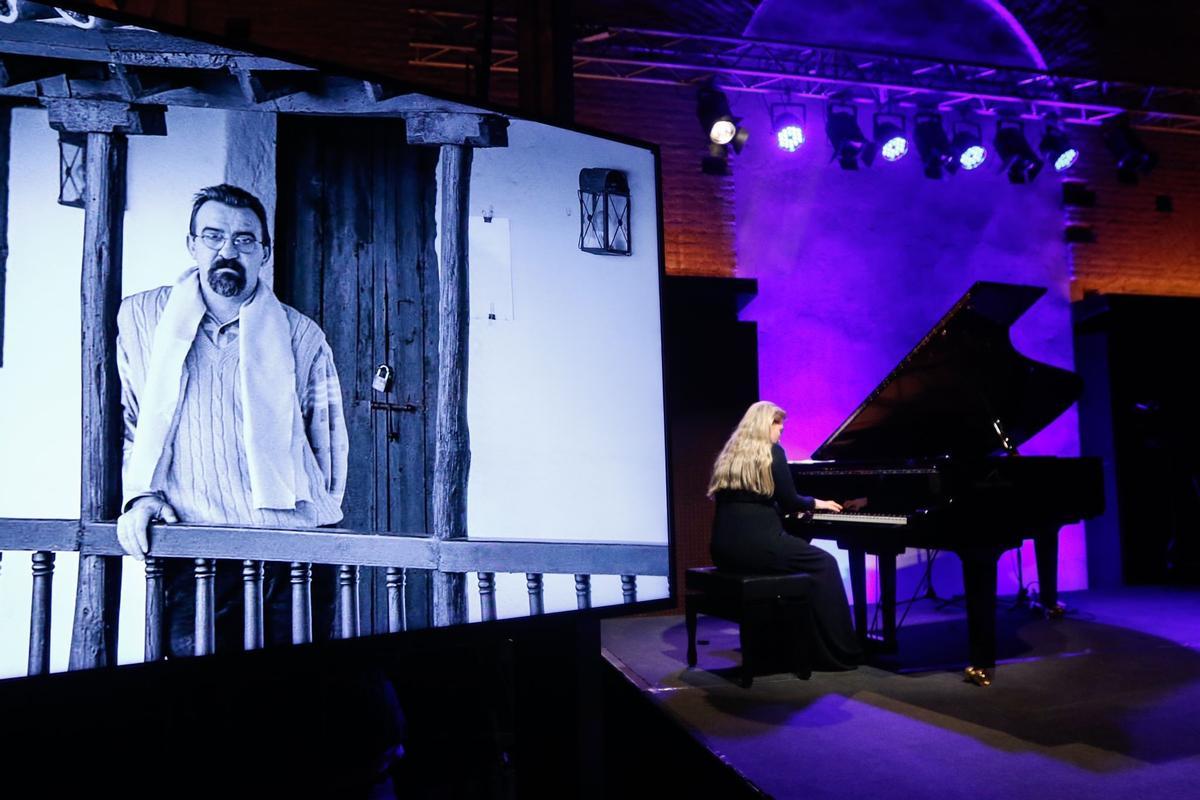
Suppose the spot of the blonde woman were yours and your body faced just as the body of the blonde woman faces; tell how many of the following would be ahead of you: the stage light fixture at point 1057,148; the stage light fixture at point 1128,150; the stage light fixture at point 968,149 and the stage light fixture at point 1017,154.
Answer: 4

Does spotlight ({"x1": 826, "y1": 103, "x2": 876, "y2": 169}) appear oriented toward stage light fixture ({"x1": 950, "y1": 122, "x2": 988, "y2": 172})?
no

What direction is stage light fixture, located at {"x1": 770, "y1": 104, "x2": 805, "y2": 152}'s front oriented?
toward the camera

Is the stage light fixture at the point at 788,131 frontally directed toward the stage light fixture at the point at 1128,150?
no

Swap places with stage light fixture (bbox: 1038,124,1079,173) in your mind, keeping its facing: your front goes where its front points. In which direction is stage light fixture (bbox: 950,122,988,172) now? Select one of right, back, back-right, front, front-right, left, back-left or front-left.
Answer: right

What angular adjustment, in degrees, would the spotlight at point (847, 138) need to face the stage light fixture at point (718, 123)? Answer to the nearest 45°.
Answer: approximately 90° to its right

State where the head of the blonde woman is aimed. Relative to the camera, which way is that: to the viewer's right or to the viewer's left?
to the viewer's right

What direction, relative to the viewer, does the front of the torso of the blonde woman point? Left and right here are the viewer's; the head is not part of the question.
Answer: facing away from the viewer and to the right of the viewer

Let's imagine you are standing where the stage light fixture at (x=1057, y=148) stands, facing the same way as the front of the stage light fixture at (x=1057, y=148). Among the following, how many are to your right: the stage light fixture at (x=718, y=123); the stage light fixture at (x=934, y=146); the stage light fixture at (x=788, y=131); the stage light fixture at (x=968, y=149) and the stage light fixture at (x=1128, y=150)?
4

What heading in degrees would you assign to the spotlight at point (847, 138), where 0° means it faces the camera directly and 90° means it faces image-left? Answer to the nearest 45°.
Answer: approximately 315°

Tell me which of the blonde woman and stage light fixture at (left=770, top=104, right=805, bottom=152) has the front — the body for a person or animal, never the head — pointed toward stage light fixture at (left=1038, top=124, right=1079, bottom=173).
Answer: the blonde woman

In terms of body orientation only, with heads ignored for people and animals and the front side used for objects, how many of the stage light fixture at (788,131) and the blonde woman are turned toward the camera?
1

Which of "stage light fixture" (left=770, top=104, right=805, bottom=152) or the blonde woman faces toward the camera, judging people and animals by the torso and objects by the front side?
the stage light fixture

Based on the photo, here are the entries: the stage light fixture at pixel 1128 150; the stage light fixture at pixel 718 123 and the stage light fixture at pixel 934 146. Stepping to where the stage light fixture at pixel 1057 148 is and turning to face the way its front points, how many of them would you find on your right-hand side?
2
